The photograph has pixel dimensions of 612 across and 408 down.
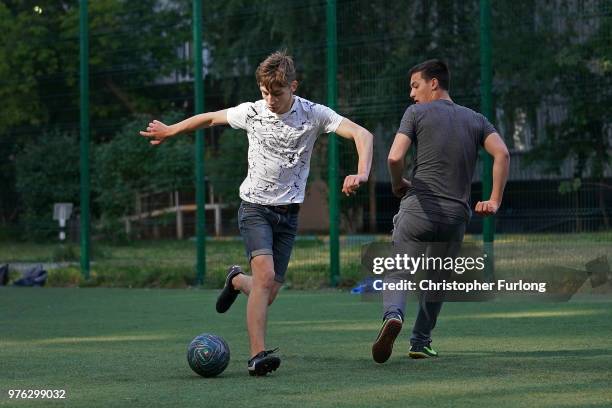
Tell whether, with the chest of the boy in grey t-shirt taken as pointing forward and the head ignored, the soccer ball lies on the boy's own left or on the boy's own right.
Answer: on the boy's own left

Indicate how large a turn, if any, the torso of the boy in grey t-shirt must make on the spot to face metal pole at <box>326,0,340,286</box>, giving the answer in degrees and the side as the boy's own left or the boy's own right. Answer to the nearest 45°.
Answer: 0° — they already face it

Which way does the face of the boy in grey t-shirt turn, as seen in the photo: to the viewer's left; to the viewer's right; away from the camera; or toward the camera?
to the viewer's left

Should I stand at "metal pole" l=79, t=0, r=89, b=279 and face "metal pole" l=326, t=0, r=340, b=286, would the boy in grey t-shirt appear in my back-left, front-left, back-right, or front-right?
front-right

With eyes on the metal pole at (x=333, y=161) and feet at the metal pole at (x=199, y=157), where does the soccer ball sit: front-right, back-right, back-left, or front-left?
front-right
